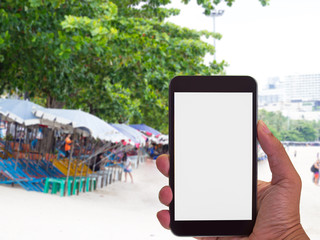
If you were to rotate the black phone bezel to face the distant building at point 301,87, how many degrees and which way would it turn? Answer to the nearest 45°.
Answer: approximately 180°

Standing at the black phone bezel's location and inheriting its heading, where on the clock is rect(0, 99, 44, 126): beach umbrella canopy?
The beach umbrella canopy is roughly at 5 o'clock from the black phone bezel.

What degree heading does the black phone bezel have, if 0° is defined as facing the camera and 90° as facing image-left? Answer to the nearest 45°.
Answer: approximately 0°

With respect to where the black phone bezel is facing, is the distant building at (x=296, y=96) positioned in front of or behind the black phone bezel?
behind

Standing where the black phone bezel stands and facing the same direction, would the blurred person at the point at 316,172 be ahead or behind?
behind
